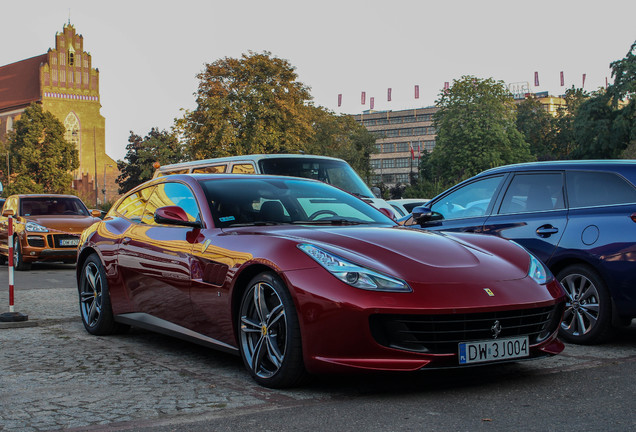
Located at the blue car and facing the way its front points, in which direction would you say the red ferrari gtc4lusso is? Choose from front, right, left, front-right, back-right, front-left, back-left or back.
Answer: left

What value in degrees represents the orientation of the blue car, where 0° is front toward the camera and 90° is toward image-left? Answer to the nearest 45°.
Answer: approximately 135°

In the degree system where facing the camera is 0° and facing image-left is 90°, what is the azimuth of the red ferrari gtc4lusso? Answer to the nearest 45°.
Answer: approximately 315°

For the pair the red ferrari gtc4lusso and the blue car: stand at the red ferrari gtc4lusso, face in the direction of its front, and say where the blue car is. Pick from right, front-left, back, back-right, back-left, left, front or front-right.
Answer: left

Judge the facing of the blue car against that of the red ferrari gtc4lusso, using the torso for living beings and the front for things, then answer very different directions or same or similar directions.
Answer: very different directions
